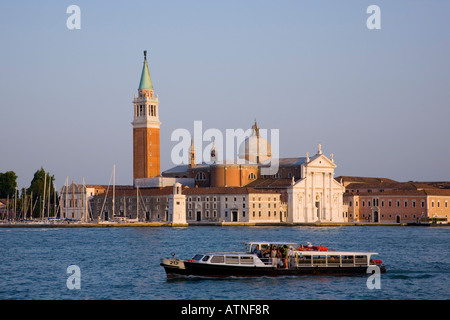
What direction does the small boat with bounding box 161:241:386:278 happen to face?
to the viewer's left
